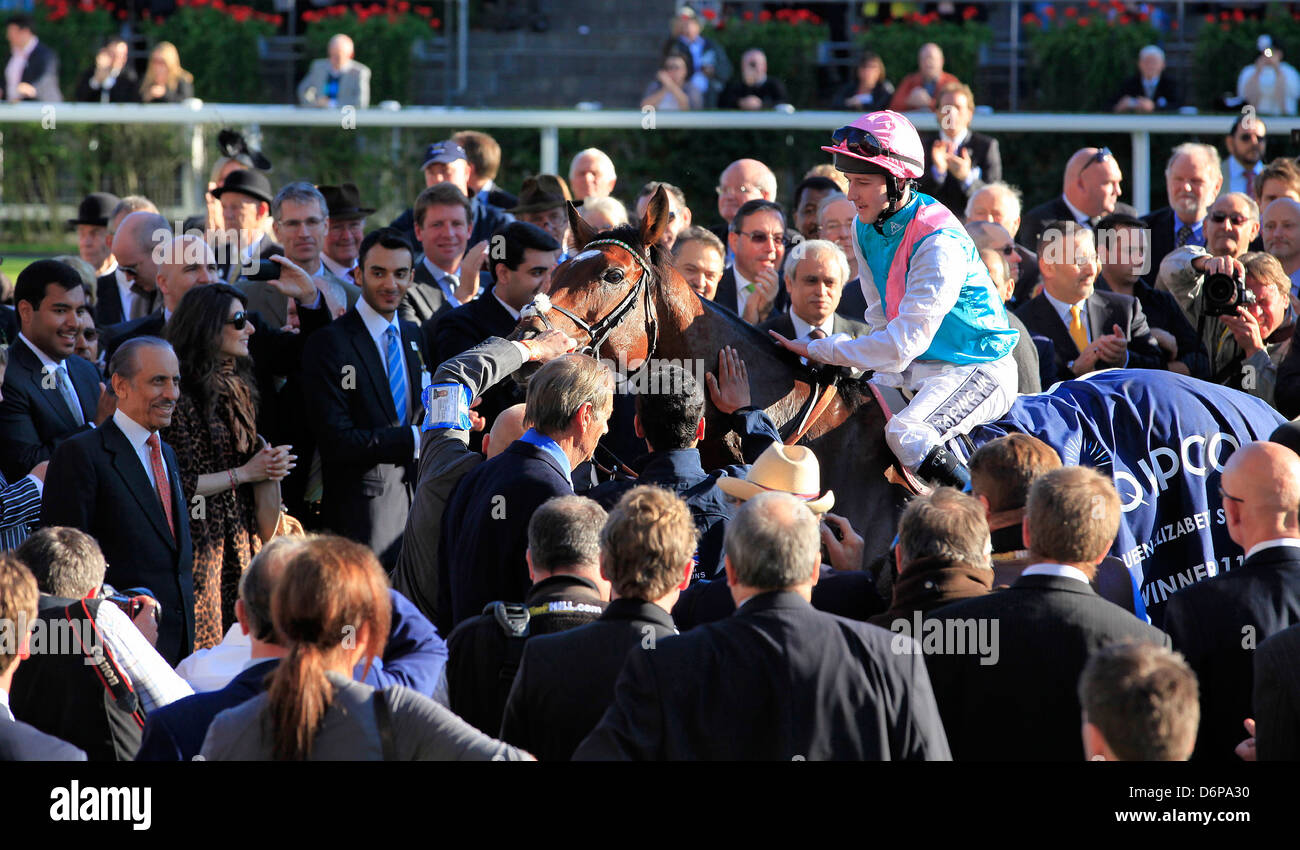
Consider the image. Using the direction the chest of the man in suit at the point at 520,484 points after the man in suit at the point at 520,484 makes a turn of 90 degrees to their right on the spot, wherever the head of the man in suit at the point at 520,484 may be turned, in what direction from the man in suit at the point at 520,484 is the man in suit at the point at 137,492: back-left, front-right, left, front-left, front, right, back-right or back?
back

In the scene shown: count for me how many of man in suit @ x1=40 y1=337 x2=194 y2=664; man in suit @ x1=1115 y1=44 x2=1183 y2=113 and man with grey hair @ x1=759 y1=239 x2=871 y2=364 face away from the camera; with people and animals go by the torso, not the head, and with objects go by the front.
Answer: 0

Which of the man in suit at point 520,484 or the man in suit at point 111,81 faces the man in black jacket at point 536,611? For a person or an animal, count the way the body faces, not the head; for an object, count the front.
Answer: the man in suit at point 111,81

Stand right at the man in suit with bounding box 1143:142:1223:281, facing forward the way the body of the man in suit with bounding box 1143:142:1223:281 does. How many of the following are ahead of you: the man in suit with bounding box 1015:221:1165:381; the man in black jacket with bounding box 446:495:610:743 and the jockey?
3

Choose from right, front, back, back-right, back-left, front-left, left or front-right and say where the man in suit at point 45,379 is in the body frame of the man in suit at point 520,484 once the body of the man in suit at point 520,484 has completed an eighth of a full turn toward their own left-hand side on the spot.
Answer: front-left

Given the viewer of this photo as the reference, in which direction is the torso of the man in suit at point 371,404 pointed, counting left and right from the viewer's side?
facing the viewer and to the right of the viewer

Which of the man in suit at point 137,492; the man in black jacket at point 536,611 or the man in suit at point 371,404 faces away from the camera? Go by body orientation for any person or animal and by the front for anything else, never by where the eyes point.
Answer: the man in black jacket at point 536,611

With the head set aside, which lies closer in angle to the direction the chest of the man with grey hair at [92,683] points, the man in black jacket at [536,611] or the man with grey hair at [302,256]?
the man with grey hair

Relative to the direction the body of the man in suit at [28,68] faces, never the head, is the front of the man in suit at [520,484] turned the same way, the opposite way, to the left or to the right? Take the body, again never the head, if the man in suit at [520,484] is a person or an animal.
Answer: the opposite way

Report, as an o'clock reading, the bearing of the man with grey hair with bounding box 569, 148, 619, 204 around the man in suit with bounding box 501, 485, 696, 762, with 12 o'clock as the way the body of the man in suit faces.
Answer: The man with grey hair is roughly at 12 o'clock from the man in suit.

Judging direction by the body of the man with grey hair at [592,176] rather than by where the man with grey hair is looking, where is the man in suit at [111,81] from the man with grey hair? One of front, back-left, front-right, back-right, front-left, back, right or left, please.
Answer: back-right

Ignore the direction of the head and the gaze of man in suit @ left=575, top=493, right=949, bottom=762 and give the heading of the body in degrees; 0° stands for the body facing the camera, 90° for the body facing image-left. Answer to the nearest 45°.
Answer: approximately 180°

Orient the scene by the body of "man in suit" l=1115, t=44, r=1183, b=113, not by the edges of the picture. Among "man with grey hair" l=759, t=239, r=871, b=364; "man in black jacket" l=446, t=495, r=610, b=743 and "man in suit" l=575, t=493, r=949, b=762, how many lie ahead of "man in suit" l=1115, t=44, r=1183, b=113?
3

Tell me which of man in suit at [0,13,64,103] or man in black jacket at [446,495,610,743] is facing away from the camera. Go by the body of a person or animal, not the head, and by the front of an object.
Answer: man in black jacket at [446,495,610,743]

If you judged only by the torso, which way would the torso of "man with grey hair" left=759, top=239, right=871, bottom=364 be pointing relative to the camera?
toward the camera

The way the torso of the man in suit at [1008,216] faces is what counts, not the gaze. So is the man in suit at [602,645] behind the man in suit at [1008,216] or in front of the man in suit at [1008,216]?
in front

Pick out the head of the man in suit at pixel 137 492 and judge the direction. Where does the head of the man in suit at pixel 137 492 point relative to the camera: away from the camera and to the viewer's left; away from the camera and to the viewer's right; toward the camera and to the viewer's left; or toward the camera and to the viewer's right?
toward the camera and to the viewer's right

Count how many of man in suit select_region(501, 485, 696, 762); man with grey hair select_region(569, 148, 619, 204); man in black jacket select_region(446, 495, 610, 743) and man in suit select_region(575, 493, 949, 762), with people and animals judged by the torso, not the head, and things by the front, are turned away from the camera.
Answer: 3

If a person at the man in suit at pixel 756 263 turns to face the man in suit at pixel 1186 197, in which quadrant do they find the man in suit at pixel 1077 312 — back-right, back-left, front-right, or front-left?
front-right

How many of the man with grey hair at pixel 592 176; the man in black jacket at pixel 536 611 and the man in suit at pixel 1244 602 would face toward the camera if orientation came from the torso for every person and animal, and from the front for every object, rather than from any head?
1

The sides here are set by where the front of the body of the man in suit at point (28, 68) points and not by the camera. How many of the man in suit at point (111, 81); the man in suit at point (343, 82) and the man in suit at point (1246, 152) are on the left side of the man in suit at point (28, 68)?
3
